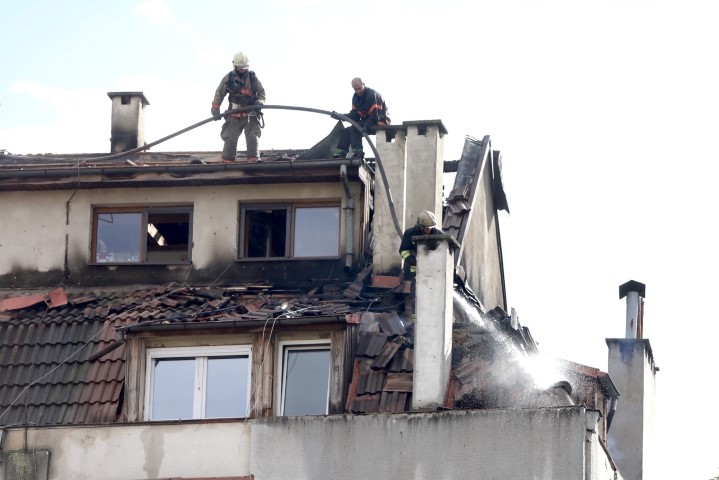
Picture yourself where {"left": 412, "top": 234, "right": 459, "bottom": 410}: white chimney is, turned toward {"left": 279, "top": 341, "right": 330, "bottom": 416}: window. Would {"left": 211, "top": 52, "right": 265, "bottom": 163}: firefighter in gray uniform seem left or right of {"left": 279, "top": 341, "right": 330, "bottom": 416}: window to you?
right

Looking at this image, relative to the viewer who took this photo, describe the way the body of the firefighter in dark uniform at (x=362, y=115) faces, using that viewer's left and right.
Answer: facing the viewer and to the left of the viewer

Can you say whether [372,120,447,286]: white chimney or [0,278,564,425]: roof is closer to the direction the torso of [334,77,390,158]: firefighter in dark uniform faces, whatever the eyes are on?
the roof

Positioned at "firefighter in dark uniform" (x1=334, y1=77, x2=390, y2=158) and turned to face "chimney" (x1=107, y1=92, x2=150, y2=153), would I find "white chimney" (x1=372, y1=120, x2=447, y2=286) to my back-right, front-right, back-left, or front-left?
back-left

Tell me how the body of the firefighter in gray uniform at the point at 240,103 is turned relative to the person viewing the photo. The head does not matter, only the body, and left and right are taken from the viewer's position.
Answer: facing the viewer

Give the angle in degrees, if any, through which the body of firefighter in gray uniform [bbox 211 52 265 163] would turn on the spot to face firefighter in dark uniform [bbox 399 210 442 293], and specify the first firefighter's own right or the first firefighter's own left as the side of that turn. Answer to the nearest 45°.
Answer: approximately 45° to the first firefighter's own left

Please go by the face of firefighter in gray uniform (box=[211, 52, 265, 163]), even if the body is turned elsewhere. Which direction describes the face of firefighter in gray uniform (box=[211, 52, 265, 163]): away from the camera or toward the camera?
toward the camera

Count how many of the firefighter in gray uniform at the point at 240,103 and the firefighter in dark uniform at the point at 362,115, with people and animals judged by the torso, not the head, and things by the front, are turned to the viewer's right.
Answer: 0
